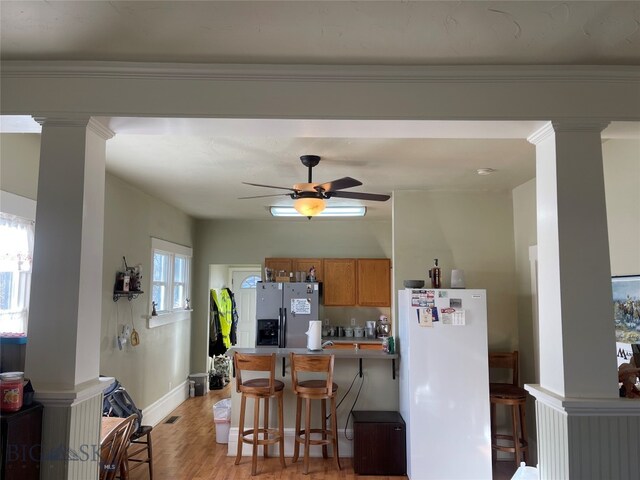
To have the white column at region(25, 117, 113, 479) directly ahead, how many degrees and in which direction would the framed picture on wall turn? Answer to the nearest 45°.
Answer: approximately 45° to its right

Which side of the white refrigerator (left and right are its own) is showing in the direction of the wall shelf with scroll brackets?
right

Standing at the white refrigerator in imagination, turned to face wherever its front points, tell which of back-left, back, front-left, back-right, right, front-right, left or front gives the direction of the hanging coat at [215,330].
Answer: back-right

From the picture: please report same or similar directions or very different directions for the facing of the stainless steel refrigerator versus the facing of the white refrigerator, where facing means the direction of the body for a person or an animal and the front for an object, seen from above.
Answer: same or similar directions

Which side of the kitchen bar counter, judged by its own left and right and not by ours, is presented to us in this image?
front

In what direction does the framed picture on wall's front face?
toward the camera

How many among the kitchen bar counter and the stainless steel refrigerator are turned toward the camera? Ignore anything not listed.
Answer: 2

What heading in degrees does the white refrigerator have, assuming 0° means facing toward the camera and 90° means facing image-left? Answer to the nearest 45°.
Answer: approximately 0°

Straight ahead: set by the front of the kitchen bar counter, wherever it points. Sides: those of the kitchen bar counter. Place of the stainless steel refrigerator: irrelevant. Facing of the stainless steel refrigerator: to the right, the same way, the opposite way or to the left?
the same way

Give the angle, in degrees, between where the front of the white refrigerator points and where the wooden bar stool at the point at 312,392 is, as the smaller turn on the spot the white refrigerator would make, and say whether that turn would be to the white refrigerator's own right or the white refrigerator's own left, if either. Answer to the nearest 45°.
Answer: approximately 90° to the white refrigerator's own right

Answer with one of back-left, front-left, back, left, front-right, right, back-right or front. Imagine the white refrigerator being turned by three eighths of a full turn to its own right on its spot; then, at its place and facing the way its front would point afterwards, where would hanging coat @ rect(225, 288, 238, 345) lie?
front
